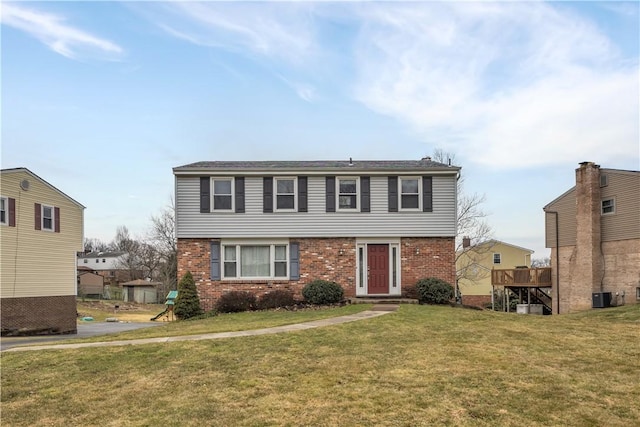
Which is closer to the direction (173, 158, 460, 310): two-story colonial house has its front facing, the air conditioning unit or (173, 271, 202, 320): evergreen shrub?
the evergreen shrub

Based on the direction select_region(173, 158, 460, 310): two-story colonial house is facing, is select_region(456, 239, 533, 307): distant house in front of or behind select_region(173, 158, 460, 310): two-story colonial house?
behind

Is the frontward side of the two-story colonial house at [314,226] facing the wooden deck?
no

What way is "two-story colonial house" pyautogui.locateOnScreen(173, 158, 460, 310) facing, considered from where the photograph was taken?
facing the viewer

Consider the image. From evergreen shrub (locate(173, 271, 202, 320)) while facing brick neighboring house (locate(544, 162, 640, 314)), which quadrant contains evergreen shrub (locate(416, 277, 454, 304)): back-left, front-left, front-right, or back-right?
front-right

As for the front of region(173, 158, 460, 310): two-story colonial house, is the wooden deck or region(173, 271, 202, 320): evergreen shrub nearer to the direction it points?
the evergreen shrub

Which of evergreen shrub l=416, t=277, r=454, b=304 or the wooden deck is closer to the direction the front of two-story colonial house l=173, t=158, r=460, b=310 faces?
the evergreen shrub
